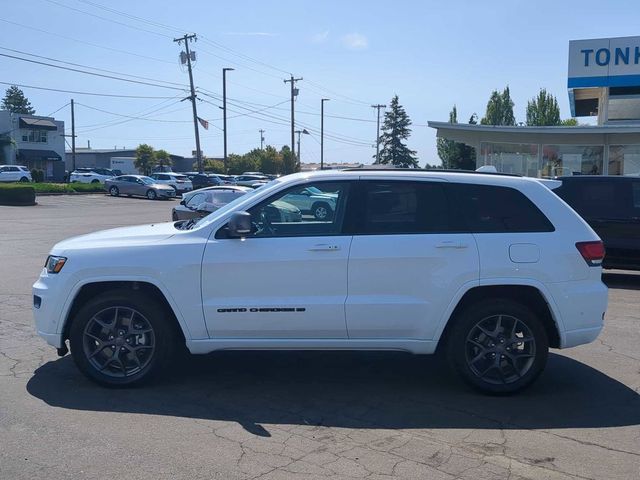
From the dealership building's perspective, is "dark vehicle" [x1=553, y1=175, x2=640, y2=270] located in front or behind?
in front

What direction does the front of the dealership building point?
toward the camera

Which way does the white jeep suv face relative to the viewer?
to the viewer's left

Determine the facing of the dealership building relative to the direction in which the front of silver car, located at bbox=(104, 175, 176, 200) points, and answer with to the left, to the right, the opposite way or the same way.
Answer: to the right

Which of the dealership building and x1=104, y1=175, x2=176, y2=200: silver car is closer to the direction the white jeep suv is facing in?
the silver car

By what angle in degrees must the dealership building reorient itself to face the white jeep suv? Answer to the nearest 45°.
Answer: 0° — it already faces it

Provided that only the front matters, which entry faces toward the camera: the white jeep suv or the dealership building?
the dealership building

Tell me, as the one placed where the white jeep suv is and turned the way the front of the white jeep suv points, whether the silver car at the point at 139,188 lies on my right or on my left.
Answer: on my right

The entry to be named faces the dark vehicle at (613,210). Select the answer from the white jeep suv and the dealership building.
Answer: the dealership building

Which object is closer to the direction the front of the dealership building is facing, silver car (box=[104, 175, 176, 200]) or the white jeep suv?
the white jeep suv

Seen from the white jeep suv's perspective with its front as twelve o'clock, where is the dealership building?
The dealership building is roughly at 4 o'clock from the white jeep suv.

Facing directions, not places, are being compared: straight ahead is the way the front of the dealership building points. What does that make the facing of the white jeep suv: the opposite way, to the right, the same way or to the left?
to the right

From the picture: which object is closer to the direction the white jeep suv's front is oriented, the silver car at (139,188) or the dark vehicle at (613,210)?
the silver car

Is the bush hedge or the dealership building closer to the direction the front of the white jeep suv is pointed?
the bush hedge
